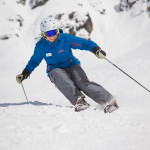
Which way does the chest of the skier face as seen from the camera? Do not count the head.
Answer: toward the camera
